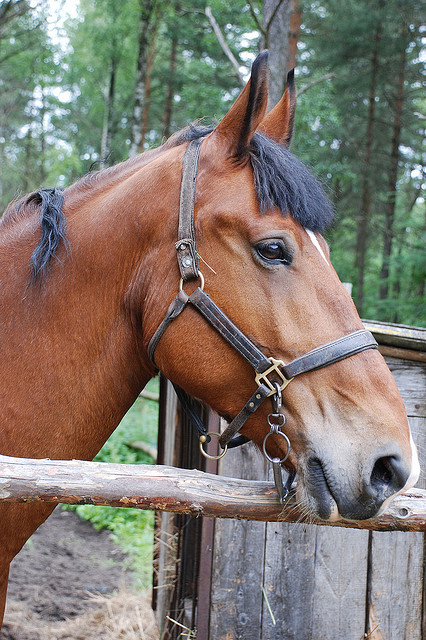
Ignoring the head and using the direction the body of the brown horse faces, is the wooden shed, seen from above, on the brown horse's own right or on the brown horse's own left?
on the brown horse's own left

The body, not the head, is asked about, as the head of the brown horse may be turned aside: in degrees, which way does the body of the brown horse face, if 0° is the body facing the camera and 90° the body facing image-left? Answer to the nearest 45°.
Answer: approximately 270°
